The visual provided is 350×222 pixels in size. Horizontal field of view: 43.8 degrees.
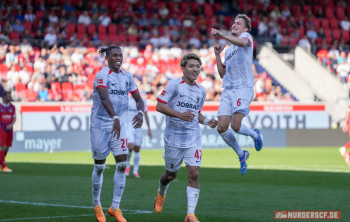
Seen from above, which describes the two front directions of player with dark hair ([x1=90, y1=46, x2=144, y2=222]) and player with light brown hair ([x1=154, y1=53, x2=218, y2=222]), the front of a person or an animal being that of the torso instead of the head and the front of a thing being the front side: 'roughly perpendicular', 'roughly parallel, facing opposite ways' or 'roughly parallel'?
roughly parallel

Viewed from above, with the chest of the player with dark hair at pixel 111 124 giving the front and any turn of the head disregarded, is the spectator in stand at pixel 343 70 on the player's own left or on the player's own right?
on the player's own left

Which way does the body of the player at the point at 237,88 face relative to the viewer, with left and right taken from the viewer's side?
facing the viewer and to the left of the viewer

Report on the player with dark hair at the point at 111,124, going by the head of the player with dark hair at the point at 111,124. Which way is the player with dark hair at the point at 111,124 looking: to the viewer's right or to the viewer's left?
to the viewer's right

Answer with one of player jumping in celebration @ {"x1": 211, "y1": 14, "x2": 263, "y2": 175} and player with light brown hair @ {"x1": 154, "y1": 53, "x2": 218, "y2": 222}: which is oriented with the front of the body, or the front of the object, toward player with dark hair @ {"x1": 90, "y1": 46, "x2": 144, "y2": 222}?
the player jumping in celebration

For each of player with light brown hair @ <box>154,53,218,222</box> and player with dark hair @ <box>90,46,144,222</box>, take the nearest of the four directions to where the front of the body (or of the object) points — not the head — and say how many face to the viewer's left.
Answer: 0

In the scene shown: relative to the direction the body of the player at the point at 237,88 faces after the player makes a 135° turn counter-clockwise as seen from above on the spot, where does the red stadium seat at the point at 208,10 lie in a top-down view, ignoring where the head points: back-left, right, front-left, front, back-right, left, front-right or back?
left

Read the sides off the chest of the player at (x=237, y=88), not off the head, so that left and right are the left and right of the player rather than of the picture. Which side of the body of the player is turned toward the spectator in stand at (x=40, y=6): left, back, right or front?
right

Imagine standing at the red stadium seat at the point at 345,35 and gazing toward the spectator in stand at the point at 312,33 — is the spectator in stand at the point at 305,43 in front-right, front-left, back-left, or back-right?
front-left

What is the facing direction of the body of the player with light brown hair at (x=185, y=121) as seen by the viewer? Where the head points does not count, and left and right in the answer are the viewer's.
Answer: facing the viewer and to the right of the viewer

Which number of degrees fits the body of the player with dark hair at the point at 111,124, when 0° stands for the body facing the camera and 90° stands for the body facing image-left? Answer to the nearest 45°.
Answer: approximately 315°

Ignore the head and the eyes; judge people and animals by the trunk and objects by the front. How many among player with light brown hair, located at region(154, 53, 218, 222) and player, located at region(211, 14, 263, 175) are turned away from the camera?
0

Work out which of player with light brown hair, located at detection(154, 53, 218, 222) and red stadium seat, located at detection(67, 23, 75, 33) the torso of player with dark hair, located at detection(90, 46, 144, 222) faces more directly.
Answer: the player with light brown hair

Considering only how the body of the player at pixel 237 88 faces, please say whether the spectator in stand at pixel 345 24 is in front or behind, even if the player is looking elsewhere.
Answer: behind
